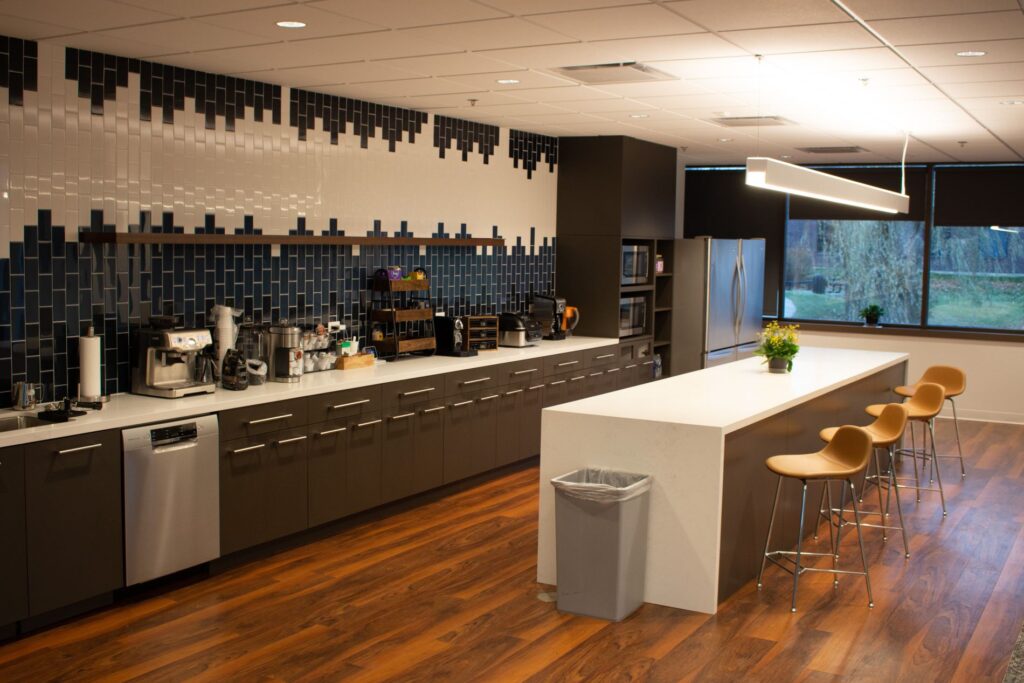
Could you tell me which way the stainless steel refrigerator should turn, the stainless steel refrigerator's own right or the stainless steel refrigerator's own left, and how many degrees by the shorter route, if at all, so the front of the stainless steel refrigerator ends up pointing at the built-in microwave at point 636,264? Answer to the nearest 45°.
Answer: approximately 90° to the stainless steel refrigerator's own right

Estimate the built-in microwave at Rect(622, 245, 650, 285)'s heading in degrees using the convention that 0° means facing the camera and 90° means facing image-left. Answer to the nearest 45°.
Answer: approximately 315°

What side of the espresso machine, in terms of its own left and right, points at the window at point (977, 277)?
left

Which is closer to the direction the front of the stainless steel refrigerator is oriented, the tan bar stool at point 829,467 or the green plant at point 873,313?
the tan bar stool

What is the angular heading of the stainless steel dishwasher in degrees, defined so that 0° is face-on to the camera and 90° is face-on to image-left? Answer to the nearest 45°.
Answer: approximately 315°

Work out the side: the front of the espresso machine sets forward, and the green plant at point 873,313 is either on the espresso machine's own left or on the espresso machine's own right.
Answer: on the espresso machine's own left

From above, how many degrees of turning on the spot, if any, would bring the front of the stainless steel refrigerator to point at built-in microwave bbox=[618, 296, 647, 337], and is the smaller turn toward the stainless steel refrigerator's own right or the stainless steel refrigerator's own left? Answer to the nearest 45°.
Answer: approximately 90° to the stainless steel refrigerator's own right

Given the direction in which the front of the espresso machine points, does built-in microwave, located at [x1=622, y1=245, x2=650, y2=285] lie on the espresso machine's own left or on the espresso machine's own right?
on the espresso machine's own left

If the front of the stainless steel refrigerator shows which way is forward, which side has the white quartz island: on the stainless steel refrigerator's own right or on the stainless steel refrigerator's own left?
on the stainless steel refrigerator's own right
